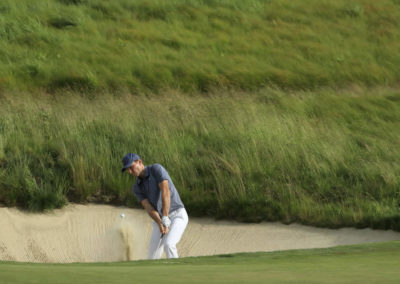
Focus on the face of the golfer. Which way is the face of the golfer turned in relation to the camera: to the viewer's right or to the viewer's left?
to the viewer's left

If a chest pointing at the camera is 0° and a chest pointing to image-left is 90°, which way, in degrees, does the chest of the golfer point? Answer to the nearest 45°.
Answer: approximately 45°
